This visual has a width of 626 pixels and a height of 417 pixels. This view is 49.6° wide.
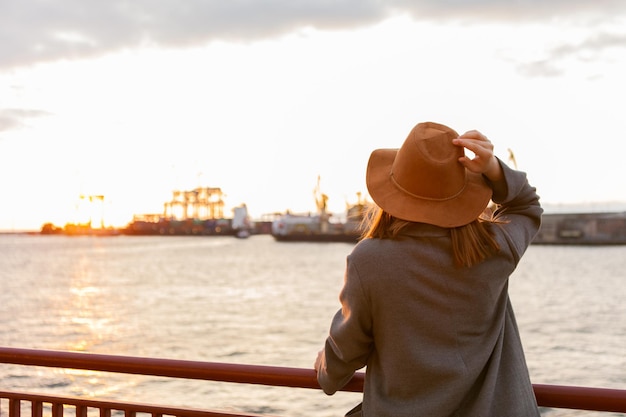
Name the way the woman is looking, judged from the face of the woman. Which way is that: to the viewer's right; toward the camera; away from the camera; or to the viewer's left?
away from the camera

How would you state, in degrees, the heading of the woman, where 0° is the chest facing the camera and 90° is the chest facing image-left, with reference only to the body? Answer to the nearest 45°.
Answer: approximately 180°
